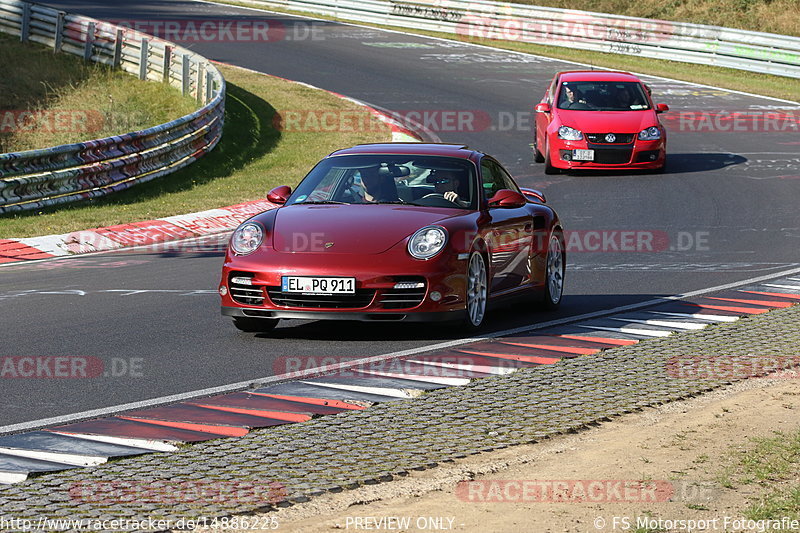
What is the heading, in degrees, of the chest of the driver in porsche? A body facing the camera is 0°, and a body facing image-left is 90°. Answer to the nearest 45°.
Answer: approximately 45°

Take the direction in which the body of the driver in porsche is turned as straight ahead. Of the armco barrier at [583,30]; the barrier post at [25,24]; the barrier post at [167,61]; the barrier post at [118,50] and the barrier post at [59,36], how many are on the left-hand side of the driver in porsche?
0

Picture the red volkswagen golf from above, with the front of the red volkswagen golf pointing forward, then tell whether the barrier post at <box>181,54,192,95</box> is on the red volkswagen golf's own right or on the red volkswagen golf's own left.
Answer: on the red volkswagen golf's own right

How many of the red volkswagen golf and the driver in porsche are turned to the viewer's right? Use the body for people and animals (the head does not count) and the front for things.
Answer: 0

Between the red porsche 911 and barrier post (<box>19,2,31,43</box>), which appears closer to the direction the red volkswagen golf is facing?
the red porsche 911

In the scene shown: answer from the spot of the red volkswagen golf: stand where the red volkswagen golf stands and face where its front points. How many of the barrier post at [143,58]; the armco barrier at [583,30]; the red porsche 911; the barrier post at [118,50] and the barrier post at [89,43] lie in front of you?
1

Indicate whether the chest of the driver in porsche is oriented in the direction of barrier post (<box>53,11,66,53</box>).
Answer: no

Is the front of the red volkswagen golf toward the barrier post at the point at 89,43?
no

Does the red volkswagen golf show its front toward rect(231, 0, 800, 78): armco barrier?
no

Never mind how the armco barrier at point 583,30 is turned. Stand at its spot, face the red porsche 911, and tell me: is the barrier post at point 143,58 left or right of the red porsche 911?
right

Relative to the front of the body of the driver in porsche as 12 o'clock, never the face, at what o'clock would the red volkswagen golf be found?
The red volkswagen golf is roughly at 5 o'clock from the driver in porsche.

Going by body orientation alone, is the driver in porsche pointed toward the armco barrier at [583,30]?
no

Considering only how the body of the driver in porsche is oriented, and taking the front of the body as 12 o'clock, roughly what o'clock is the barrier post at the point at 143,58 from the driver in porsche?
The barrier post is roughly at 4 o'clock from the driver in porsche.

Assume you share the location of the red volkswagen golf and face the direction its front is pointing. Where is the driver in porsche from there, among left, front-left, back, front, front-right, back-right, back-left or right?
front

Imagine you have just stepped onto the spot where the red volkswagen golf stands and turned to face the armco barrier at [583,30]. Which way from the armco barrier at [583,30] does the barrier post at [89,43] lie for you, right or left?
left

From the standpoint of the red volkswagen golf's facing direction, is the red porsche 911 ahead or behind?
ahead

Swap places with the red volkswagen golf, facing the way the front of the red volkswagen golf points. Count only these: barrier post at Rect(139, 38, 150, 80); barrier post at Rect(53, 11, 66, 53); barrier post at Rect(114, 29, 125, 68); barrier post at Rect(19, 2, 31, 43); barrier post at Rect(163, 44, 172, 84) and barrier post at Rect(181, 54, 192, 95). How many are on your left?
0

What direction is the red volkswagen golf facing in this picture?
toward the camera
